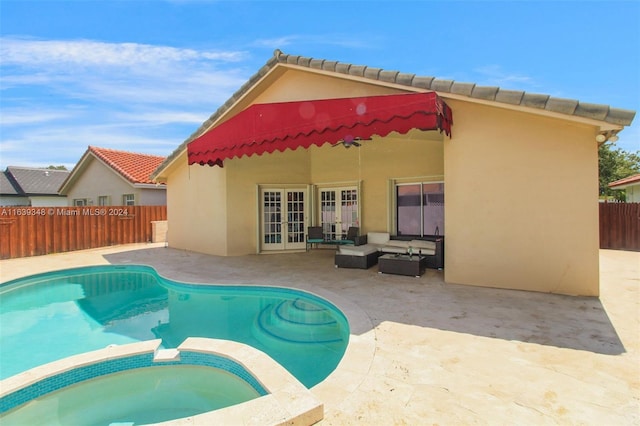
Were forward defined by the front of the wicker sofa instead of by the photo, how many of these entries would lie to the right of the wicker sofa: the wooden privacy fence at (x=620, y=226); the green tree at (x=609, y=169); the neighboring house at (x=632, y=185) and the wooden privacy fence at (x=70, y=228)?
1

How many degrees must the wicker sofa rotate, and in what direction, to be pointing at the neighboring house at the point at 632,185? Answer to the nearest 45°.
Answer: approximately 135° to its left

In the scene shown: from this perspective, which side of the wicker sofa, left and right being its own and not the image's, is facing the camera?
front

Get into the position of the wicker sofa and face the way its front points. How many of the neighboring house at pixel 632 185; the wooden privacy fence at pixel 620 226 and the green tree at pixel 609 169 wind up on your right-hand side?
0

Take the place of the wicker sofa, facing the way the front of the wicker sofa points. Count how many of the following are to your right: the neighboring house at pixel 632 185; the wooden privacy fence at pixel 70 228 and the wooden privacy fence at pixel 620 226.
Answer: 1

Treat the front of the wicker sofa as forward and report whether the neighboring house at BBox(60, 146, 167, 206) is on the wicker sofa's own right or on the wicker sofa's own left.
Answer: on the wicker sofa's own right

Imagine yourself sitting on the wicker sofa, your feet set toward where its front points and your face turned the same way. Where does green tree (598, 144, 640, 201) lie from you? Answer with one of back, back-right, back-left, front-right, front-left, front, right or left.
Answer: back-left

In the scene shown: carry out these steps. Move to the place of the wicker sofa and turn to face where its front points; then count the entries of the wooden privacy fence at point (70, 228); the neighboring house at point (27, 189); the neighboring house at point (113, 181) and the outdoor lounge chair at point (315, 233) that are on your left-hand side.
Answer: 0

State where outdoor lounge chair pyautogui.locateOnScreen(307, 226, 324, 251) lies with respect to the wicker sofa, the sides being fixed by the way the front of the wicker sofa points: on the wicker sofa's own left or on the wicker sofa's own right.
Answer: on the wicker sofa's own right

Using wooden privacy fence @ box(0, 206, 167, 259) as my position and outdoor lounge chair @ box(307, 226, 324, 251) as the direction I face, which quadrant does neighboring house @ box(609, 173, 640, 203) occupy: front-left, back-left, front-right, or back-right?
front-left

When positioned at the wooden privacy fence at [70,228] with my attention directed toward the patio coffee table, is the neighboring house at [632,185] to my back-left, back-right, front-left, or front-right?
front-left

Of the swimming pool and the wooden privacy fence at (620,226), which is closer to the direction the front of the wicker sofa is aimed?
the swimming pool

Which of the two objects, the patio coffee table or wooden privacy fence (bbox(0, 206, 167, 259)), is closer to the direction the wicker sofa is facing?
the patio coffee table

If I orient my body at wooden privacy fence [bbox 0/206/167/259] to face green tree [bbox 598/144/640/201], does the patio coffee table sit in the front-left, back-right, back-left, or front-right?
front-right

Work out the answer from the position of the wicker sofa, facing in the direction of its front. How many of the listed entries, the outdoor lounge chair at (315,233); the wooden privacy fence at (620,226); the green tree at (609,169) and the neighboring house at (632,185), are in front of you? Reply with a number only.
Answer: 0

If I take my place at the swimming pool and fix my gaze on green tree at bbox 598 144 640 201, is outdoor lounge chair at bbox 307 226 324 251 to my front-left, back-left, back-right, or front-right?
front-left

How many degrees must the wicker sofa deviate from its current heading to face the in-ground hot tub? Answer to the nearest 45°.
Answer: approximately 45° to its right
